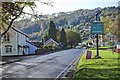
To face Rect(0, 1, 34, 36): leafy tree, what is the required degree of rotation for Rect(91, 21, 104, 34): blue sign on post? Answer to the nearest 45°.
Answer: approximately 45° to its right

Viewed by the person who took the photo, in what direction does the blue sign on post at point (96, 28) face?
facing the viewer
